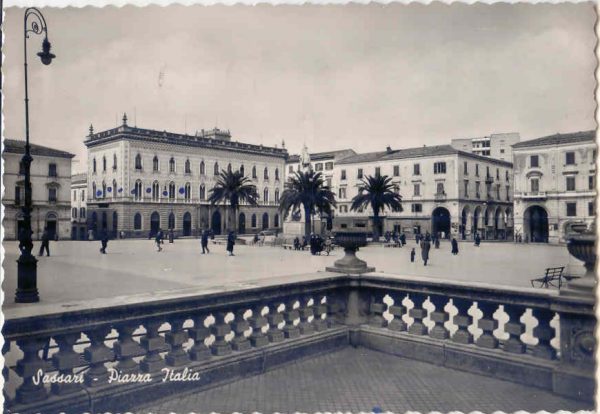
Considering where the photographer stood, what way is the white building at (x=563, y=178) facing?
facing the viewer

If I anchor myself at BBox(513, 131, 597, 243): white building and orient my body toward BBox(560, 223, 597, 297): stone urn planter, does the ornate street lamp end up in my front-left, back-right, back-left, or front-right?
front-right

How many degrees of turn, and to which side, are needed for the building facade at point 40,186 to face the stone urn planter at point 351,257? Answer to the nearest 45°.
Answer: approximately 45° to its left

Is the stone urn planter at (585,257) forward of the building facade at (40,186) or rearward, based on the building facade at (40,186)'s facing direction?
forward

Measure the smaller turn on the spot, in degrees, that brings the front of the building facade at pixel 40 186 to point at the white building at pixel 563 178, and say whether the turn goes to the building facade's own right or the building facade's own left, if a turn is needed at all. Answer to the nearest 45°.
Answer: approximately 45° to the building facade's own left

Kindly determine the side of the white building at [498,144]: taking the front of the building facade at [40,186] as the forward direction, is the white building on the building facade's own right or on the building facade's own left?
on the building facade's own left

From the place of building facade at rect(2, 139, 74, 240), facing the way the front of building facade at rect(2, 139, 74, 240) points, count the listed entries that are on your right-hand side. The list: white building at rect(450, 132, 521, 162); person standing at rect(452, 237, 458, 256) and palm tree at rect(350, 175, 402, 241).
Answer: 0

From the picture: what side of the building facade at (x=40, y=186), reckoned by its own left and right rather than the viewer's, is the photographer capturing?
front
